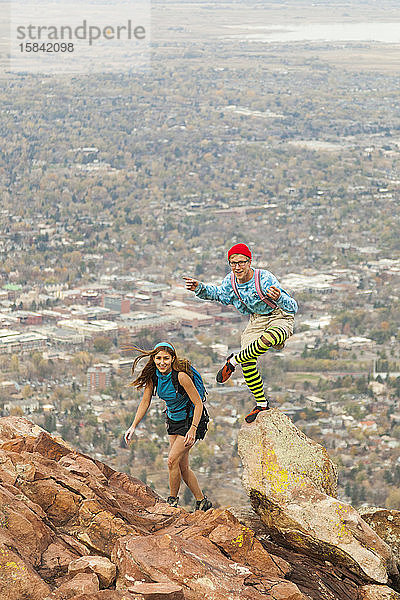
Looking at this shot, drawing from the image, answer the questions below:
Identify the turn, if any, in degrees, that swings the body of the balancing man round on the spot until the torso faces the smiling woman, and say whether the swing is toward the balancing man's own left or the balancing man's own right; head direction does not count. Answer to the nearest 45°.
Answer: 0° — they already face them

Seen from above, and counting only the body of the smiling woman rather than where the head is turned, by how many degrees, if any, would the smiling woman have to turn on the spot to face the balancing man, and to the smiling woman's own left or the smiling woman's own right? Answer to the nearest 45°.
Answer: approximately 180°

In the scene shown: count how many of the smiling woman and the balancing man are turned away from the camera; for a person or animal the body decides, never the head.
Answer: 0

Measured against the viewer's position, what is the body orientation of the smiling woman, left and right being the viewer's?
facing the viewer and to the left of the viewer

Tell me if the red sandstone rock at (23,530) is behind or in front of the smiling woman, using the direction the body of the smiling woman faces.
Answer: in front

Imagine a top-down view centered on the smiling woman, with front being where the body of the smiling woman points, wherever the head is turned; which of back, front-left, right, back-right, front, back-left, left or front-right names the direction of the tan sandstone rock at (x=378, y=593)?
left

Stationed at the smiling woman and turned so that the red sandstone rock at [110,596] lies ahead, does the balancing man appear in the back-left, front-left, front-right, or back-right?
back-left

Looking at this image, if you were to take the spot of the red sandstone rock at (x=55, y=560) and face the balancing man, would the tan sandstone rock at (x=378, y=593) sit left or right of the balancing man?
right

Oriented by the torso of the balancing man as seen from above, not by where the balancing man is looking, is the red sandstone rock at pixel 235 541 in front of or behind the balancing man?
in front
